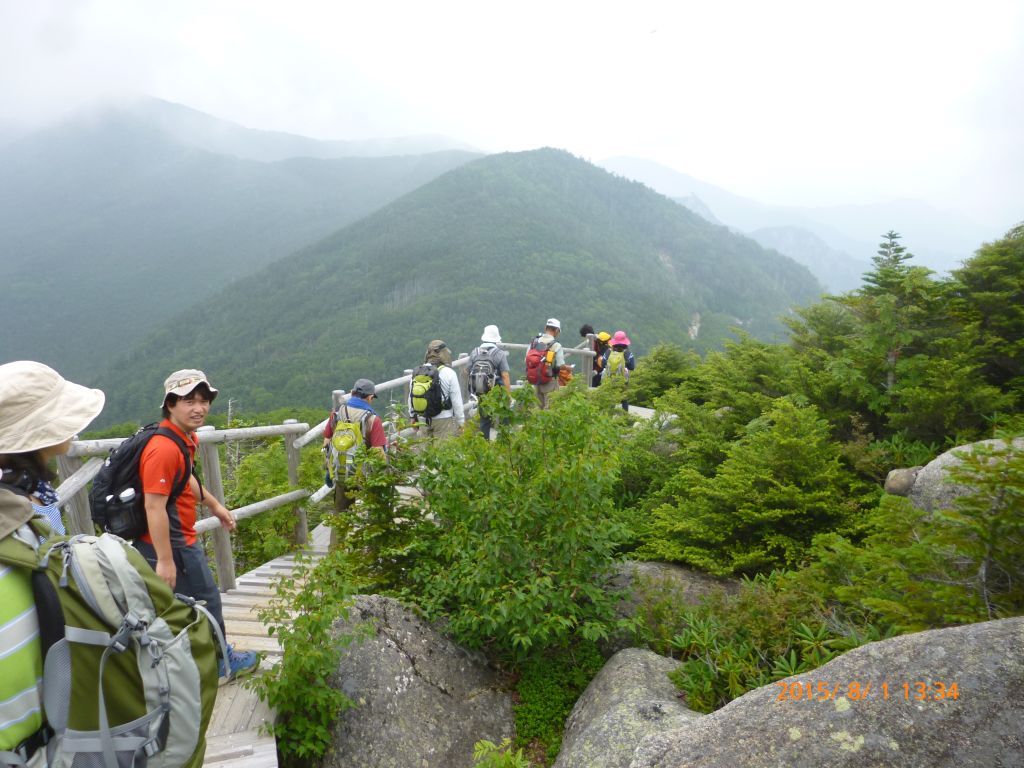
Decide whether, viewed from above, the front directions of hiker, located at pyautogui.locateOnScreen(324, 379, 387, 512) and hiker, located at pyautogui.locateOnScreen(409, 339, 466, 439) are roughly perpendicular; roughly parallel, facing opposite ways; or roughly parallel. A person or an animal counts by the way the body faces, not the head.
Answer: roughly parallel

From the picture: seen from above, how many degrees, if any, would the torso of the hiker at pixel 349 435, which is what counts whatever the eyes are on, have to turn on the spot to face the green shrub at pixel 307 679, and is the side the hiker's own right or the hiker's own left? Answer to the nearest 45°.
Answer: approximately 135° to the hiker's own right

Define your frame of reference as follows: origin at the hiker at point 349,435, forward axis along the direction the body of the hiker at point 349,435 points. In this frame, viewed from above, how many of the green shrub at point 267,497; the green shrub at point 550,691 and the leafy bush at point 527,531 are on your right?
2

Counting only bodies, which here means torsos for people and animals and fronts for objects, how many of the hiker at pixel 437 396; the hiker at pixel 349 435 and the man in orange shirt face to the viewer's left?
0

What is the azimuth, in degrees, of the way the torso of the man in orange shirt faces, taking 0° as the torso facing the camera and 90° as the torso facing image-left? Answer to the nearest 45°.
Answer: approximately 270°

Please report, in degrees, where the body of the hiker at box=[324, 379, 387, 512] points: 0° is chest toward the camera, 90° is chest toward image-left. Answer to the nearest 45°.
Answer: approximately 225°

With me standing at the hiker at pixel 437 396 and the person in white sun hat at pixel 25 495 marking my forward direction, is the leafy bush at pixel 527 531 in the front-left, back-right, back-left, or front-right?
front-left

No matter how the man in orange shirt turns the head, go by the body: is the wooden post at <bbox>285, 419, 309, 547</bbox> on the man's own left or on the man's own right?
on the man's own left

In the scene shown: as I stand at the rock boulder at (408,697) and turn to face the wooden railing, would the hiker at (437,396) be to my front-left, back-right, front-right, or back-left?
front-right
